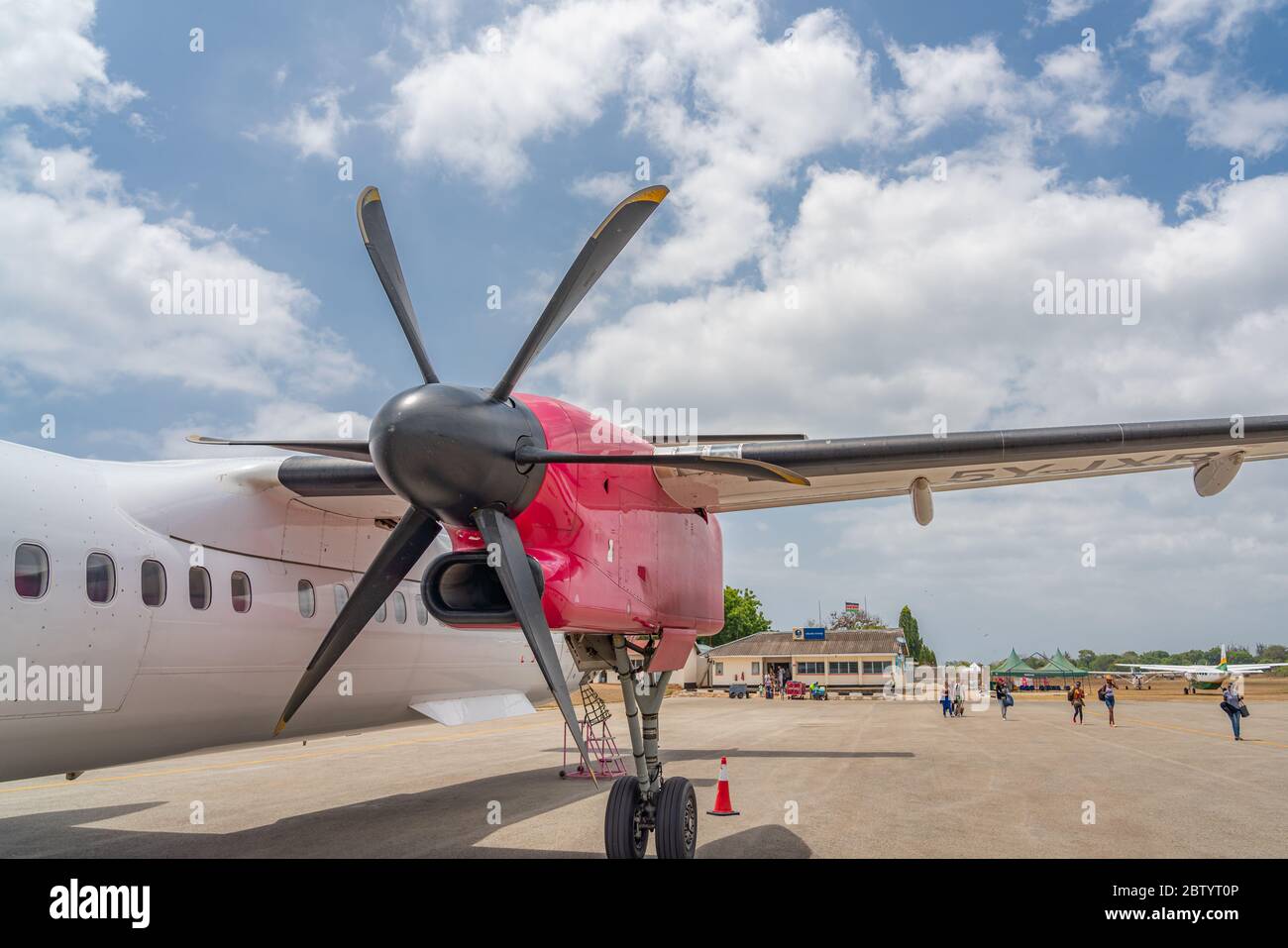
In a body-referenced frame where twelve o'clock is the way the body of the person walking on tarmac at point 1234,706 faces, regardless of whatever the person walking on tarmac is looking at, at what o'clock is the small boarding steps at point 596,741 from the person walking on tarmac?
The small boarding steps is roughly at 1 o'clock from the person walking on tarmac.

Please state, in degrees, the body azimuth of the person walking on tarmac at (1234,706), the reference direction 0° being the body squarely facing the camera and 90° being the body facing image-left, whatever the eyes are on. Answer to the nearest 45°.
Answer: approximately 0°

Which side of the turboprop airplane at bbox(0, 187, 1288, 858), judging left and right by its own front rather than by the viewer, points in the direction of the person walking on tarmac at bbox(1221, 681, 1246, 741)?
back
